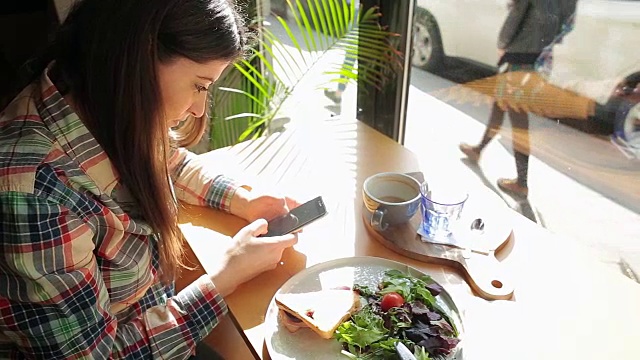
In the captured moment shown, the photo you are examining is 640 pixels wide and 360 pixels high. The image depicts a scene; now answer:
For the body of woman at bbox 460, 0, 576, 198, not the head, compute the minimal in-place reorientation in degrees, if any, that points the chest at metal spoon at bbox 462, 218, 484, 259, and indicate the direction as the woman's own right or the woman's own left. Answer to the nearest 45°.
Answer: approximately 135° to the woman's own left

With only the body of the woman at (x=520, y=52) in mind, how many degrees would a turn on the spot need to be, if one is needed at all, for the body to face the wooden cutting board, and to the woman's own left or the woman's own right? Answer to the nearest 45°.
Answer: approximately 135° to the woman's own left

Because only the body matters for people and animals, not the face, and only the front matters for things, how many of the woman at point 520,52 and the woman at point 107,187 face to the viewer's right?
1

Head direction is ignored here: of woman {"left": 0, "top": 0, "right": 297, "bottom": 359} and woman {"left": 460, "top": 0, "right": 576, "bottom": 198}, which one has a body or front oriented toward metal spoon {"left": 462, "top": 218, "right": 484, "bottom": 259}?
woman {"left": 0, "top": 0, "right": 297, "bottom": 359}

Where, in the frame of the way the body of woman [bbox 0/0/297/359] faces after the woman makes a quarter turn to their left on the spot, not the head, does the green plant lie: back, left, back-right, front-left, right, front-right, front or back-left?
front-right

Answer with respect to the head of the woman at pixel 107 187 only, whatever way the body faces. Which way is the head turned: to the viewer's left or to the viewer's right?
to the viewer's right

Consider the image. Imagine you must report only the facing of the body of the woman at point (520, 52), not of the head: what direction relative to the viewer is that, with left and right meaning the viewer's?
facing away from the viewer and to the left of the viewer

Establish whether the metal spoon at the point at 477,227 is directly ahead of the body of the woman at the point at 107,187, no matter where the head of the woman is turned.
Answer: yes

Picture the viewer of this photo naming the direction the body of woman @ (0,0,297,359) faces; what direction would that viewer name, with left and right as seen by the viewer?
facing to the right of the viewer
